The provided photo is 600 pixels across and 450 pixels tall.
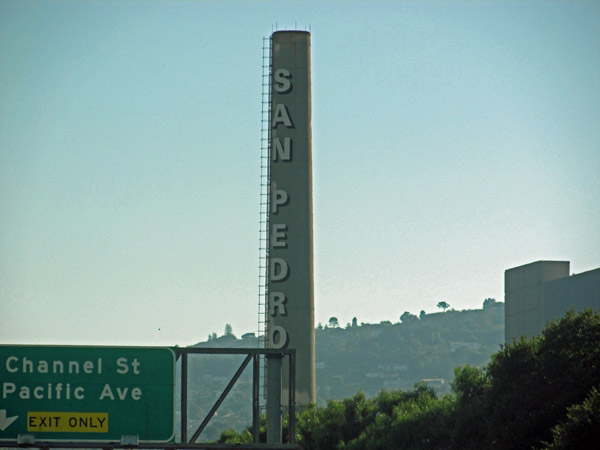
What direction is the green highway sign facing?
toward the camera

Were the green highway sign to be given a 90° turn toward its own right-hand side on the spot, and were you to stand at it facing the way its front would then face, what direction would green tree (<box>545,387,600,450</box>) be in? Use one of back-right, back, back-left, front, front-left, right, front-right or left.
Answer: back
